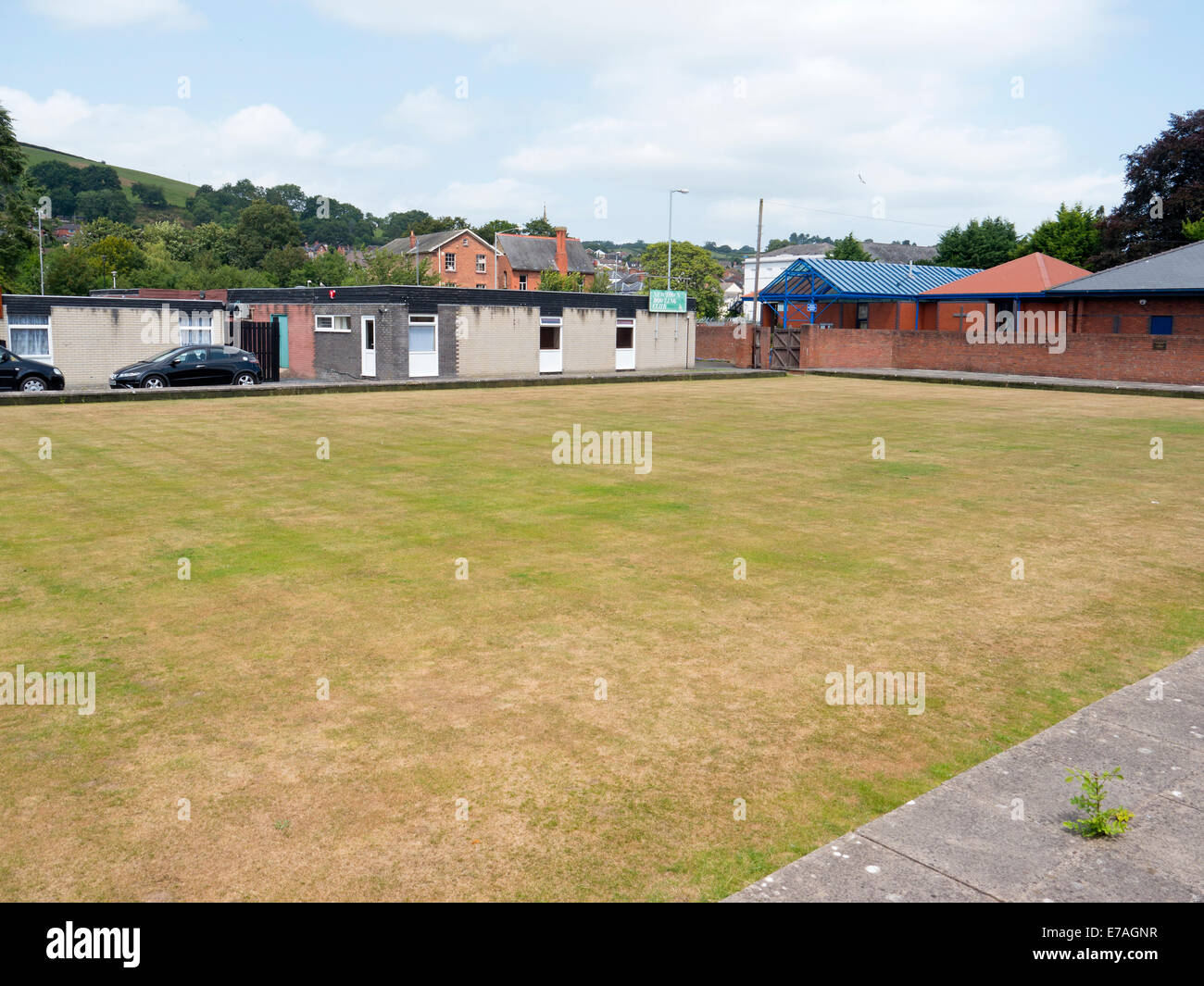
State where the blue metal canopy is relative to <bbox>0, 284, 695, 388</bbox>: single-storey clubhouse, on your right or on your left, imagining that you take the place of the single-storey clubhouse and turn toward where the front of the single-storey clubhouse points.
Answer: on your left

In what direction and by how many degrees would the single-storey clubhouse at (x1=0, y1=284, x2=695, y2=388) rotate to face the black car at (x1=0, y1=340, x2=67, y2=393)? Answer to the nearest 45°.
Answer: approximately 45° to its right

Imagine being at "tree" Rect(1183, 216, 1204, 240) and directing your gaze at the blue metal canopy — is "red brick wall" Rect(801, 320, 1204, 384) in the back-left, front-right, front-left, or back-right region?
front-left

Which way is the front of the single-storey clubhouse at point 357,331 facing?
toward the camera

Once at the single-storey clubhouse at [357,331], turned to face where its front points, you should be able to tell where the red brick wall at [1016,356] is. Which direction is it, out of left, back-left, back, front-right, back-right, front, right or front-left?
left

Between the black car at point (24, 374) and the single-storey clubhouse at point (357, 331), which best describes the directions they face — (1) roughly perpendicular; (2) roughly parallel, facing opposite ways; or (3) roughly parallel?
roughly perpendicular
